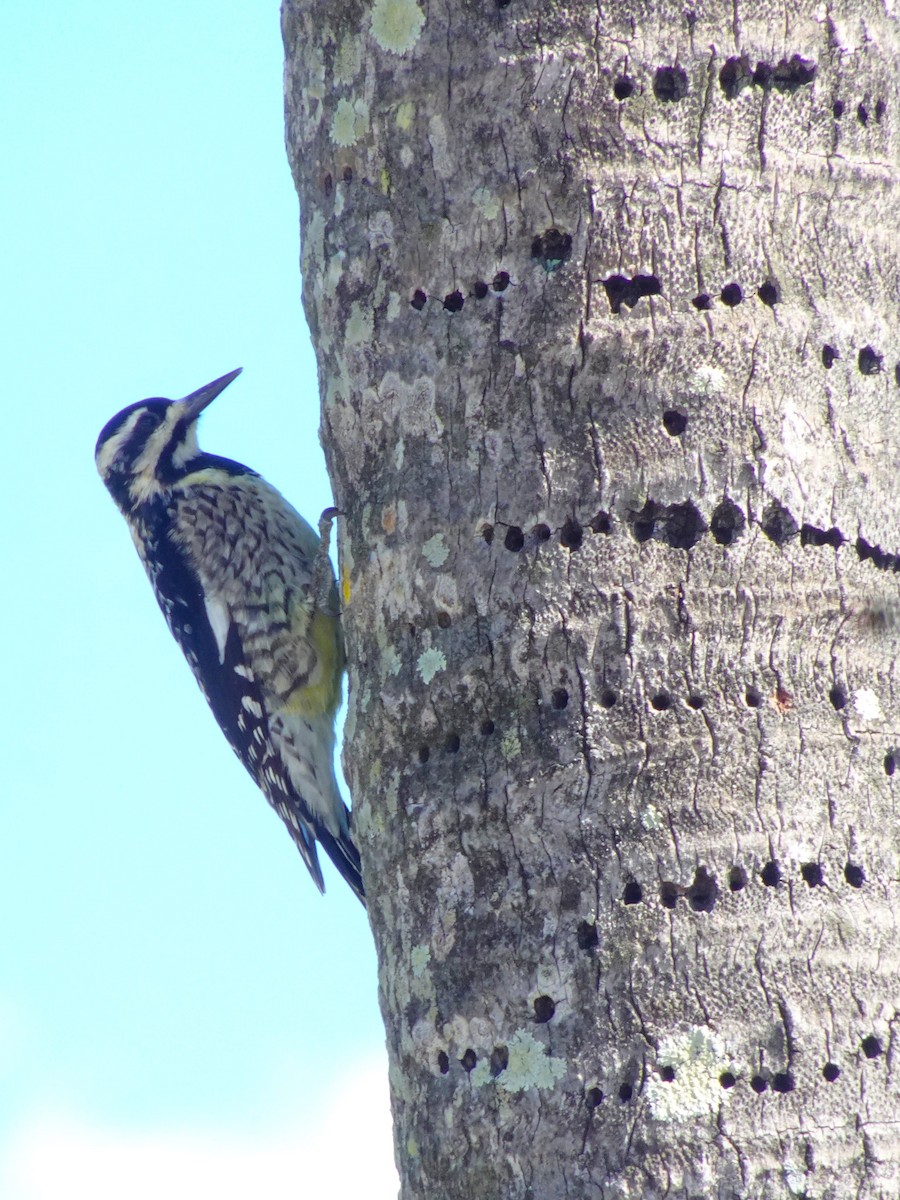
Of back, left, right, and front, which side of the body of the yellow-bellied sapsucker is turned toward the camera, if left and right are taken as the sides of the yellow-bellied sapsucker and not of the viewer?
right

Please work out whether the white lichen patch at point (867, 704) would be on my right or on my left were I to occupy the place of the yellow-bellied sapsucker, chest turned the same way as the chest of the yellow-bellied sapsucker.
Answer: on my right
